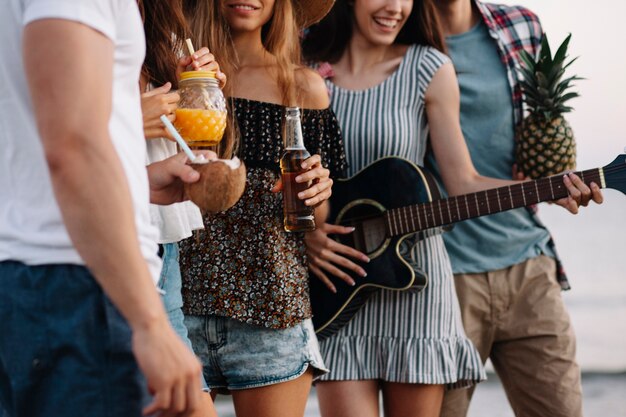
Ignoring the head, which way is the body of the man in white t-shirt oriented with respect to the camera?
to the viewer's right

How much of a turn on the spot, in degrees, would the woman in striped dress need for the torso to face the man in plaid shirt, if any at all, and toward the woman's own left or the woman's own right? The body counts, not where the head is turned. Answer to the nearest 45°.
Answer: approximately 135° to the woman's own left

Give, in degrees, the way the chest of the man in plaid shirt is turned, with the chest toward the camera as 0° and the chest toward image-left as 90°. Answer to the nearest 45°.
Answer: approximately 45°

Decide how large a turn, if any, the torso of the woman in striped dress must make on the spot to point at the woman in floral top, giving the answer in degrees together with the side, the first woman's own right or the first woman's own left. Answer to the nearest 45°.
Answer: approximately 45° to the first woman's own right

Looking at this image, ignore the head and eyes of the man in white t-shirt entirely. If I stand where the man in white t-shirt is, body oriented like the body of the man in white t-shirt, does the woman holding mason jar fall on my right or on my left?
on my left
